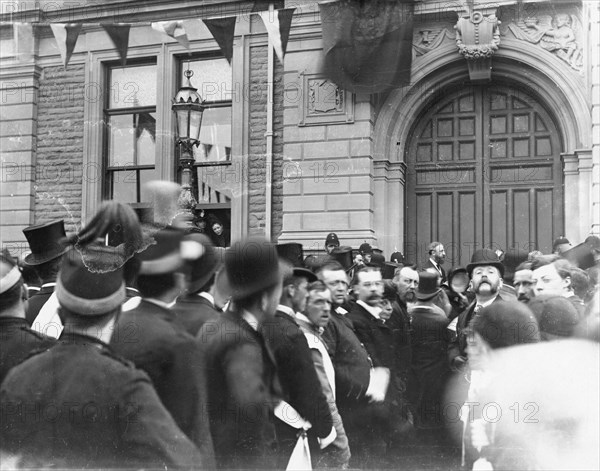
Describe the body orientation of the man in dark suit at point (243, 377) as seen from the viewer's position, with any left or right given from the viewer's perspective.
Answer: facing away from the viewer and to the right of the viewer

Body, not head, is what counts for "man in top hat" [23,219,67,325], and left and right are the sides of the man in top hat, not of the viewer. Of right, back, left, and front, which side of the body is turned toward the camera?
back

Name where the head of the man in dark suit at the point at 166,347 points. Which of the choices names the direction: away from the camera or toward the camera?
away from the camera

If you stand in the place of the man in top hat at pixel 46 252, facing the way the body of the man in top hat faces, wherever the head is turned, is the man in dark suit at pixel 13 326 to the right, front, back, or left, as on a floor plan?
back

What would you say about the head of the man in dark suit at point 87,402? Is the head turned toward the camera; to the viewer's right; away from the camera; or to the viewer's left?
away from the camera
